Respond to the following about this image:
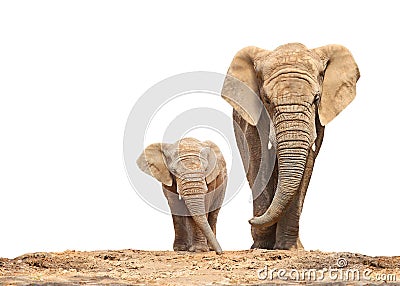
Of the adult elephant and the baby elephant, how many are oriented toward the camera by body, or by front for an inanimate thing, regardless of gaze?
2

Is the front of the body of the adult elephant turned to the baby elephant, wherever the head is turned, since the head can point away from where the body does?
no

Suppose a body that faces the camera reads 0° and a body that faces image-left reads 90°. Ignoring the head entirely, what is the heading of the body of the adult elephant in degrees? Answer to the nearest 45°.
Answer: approximately 0°

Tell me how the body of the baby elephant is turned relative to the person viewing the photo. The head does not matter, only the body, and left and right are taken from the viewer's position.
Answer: facing the viewer

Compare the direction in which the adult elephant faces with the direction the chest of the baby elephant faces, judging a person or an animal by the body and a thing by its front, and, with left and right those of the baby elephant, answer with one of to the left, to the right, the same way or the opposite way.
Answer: the same way
